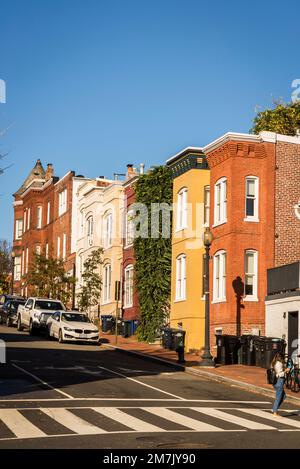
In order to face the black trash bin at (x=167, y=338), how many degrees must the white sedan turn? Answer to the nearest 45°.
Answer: approximately 45° to its left

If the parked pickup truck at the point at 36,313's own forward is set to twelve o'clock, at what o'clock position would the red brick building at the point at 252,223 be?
The red brick building is roughly at 12 o'clock from the parked pickup truck.

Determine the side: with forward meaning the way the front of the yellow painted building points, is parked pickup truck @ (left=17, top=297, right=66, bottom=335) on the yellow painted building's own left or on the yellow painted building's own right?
on the yellow painted building's own right

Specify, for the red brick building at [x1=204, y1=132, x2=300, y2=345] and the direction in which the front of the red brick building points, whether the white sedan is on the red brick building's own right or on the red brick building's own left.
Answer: on the red brick building's own right

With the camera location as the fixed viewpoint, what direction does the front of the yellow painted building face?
facing the viewer and to the left of the viewer

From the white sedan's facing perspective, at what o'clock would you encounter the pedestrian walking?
The pedestrian walking is roughly at 1 o'clock from the white sedan.

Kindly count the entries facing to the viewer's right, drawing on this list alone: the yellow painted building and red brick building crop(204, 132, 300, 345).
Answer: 0

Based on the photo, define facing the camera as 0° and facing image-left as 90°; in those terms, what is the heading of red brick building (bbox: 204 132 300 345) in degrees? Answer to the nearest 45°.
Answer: approximately 45°

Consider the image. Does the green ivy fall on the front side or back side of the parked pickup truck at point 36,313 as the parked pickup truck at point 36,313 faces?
on the front side

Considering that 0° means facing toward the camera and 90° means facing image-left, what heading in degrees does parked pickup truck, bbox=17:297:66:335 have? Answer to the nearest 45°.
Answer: approximately 315°
